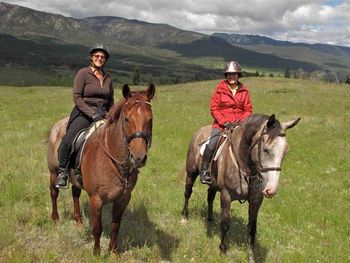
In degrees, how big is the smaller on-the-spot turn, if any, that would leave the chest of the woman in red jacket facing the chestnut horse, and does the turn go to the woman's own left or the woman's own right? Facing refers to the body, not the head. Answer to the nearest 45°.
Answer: approximately 90° to the woman's own right

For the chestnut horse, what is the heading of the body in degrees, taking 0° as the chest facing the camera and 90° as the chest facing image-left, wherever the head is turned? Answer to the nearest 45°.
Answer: approximately 315°

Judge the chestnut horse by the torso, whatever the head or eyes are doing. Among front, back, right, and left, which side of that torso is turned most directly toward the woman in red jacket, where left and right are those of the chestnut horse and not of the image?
left

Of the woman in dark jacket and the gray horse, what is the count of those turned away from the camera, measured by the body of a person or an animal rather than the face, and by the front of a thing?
0

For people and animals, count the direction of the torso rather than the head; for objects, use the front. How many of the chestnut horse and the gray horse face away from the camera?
0
